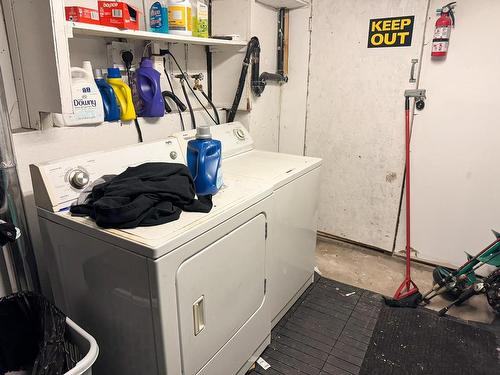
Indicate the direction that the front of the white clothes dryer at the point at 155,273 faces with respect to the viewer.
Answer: facing the viewer and to the right of the viewer

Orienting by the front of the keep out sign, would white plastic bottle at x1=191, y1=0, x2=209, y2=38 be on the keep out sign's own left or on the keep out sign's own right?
on the keep out sign's own right

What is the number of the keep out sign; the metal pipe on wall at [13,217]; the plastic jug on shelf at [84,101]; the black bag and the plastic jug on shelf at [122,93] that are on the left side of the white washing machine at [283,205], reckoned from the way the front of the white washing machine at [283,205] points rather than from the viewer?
1

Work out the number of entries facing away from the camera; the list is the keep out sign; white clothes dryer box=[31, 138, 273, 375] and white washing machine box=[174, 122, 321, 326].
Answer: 0

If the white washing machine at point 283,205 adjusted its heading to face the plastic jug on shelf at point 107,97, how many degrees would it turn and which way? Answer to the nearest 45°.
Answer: approximately 135° to its right

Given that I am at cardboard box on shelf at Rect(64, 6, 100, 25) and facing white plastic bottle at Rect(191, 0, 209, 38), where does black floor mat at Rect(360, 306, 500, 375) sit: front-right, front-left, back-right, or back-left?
front-right

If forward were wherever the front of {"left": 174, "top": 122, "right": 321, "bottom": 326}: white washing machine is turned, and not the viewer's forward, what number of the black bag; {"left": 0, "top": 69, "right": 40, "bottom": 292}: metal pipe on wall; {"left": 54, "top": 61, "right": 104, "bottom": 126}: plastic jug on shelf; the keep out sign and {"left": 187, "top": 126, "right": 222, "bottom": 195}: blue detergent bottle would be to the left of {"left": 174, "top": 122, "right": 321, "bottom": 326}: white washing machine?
1

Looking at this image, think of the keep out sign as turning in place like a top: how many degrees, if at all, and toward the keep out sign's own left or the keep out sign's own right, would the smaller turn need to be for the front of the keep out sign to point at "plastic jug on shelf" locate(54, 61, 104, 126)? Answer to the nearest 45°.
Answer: approximately 45° to the keep out sign's own right

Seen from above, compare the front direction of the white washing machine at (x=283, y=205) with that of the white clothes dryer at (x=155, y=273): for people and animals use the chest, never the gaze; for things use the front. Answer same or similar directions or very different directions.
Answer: same or similar directions

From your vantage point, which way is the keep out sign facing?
toward the camera

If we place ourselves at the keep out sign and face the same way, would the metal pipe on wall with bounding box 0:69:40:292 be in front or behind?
in front
